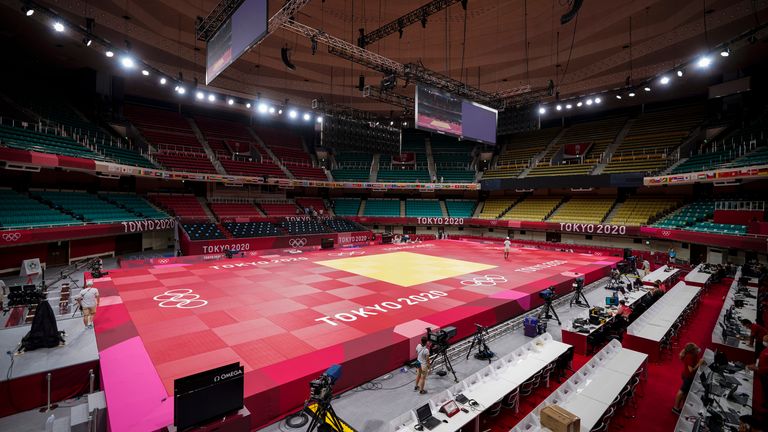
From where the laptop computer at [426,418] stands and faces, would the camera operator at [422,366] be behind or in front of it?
behind

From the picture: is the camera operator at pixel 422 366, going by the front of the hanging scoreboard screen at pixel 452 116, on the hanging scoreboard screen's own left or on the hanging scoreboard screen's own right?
on the hanging scoreboard screen's own right

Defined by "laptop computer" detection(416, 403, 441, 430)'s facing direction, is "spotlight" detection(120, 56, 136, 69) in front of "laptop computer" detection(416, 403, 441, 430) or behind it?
behind

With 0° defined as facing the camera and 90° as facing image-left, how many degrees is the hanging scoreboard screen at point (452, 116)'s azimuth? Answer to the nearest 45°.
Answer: approximately 315°

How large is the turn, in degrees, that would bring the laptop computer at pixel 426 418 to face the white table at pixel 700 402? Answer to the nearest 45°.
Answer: approximately 45° to its left

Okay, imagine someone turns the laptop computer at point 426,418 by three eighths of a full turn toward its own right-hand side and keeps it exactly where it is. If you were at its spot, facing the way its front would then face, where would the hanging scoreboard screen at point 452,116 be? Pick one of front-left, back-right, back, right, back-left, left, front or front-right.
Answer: right

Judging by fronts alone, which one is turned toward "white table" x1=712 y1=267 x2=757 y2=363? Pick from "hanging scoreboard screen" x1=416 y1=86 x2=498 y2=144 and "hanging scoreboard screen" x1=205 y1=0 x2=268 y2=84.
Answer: "hanging scoreboard screen" x1=416 y1=86 x2=498 y2=144

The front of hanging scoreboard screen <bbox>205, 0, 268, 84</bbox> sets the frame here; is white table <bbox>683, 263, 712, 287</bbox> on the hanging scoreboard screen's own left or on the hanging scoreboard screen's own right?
on the hanging scoreboard screen's own left

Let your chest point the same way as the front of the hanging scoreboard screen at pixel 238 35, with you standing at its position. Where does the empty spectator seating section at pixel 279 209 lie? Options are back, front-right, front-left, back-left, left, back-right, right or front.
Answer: back-right
